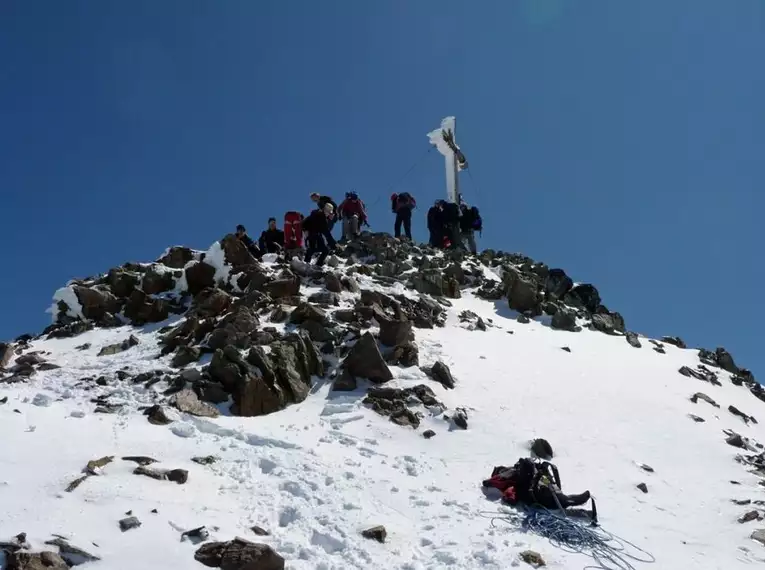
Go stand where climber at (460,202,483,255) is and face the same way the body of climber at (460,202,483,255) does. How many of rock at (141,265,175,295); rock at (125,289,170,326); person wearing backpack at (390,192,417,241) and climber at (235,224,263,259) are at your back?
0

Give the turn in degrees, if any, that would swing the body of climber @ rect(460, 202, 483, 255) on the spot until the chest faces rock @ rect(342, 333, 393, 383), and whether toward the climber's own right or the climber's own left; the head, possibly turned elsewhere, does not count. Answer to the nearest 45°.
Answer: approximately 90° to the climber's own left

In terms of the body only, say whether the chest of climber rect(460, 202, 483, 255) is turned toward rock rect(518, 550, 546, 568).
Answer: no

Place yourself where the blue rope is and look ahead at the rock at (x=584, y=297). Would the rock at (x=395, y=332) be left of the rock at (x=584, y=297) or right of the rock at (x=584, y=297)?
left

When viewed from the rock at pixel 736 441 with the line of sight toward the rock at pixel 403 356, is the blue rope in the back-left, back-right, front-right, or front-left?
front-left

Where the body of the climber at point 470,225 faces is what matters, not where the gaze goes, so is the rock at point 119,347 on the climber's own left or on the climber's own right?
on the climber's own left

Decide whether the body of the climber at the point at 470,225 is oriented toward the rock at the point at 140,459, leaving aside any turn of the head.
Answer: no

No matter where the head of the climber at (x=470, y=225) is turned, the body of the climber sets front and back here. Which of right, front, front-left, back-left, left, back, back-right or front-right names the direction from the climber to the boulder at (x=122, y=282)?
front-left

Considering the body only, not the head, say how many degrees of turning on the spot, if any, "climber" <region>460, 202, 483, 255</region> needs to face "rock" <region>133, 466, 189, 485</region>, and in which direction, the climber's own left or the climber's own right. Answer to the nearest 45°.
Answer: approximately 90° to the climber's own left

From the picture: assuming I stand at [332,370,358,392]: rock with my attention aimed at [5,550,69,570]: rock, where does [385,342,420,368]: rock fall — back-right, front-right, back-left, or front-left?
back-left

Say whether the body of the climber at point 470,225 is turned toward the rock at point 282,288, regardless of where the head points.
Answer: no

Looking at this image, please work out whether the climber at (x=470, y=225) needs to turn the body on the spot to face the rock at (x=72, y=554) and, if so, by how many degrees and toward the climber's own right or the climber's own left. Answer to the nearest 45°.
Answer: approximately 90° to the climber's own left

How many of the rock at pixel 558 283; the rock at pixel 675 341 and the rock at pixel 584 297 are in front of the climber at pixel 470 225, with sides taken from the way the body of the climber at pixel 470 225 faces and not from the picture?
0

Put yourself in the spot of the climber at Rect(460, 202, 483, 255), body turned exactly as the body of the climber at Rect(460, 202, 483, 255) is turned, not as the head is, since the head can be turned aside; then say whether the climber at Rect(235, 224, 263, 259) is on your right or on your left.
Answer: on your left
